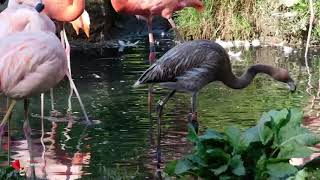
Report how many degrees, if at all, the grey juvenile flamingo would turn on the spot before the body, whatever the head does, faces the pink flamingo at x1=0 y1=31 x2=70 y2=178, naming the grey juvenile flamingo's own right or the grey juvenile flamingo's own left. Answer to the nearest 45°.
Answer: approximately 135° to the grey juvenile flamingo's own right

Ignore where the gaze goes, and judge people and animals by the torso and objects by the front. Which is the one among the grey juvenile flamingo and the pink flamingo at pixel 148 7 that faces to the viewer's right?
the grey juvenile flamingo

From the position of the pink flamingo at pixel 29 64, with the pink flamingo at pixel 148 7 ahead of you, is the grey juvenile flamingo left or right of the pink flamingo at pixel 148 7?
right

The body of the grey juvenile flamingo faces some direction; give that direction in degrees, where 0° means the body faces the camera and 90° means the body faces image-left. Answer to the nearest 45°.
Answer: approximately 270°

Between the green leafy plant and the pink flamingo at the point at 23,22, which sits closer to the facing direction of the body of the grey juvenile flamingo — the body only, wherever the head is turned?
the green leafy plant

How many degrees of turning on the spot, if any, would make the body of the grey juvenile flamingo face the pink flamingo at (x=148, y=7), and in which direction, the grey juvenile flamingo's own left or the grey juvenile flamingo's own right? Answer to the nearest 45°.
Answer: approximately 90° to the grey juvenile flamingo's own left

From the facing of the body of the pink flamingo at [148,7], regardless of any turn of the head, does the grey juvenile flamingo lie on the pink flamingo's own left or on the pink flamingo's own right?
on the pink flamingo's own left
